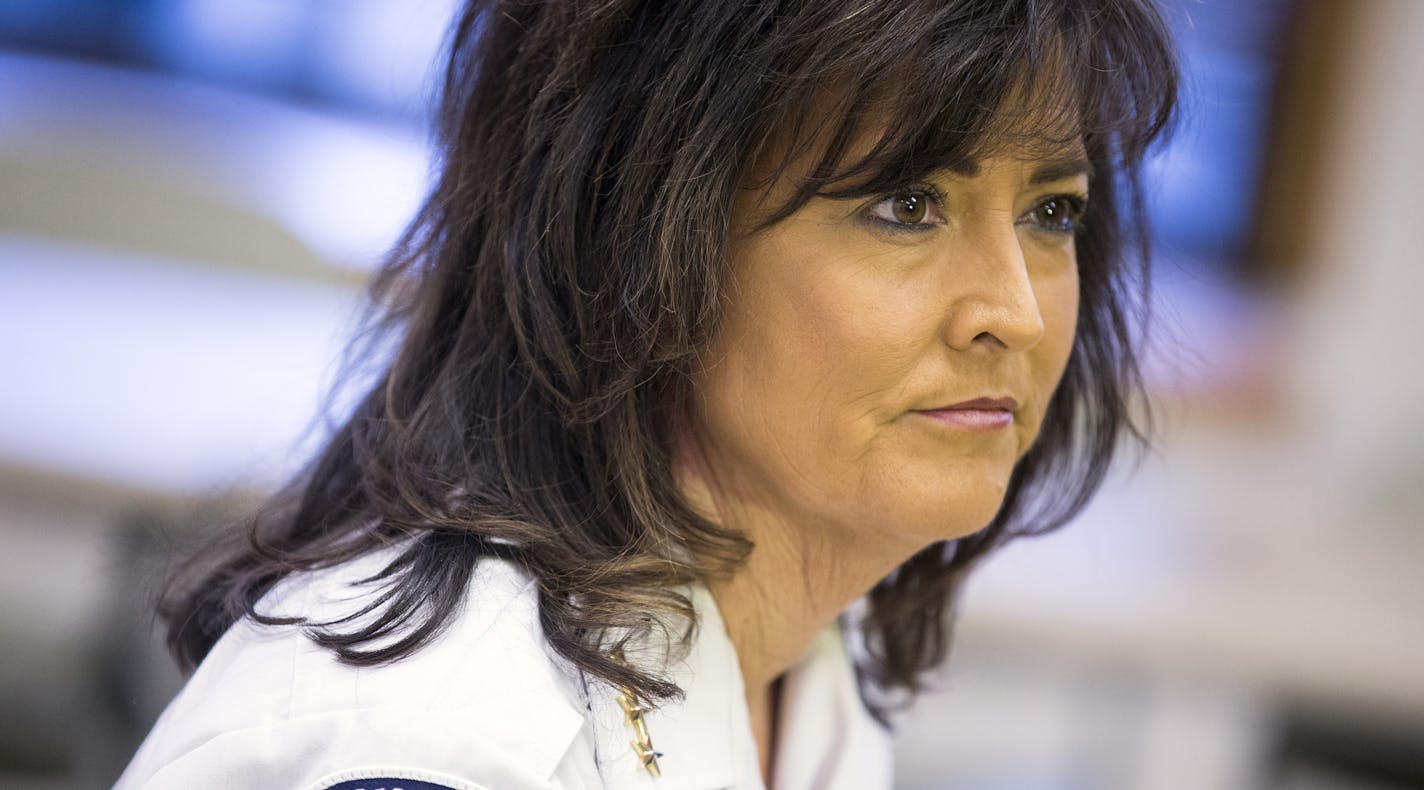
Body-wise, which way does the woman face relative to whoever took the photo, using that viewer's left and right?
facing the viewer and to the right of the viewer
